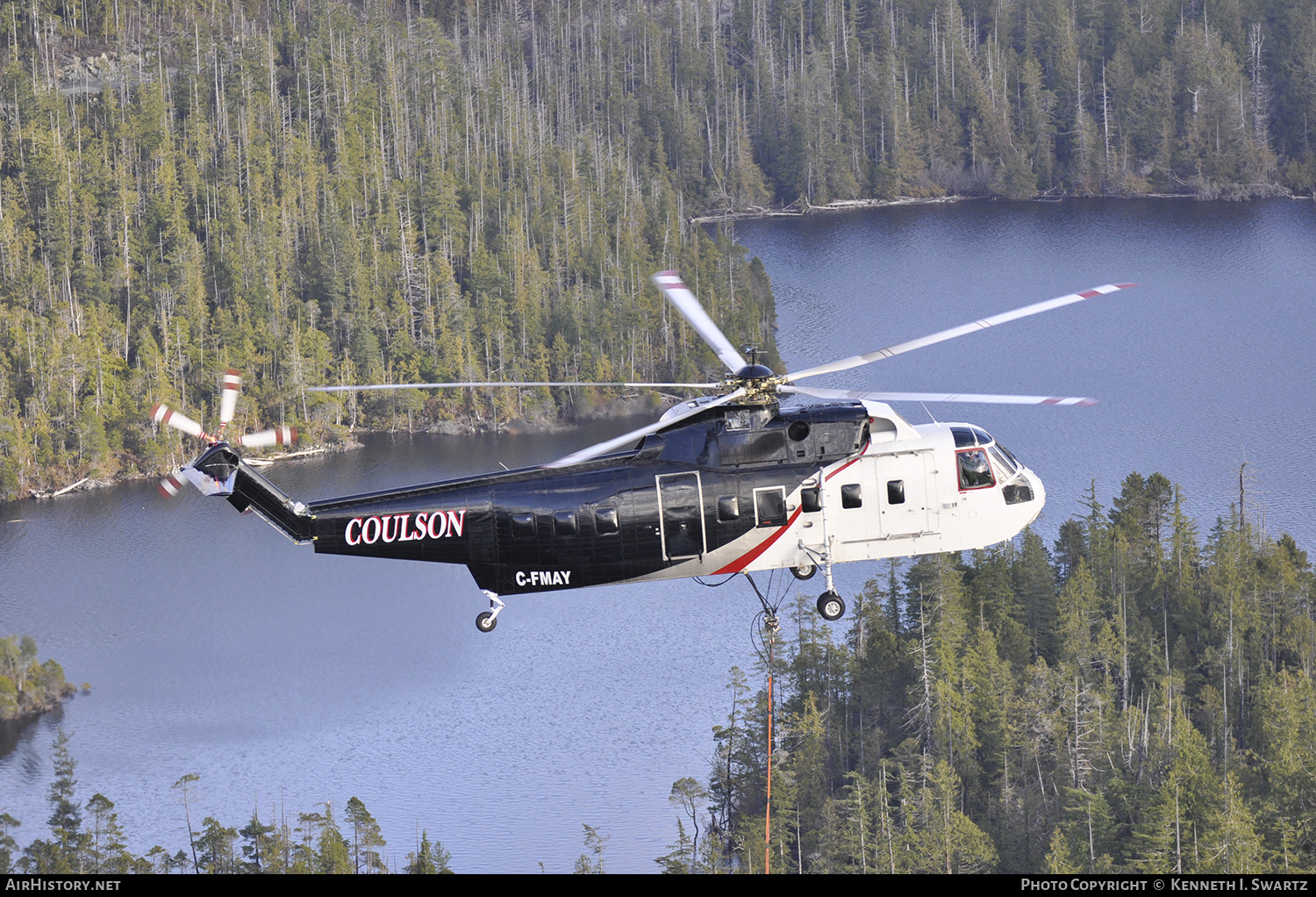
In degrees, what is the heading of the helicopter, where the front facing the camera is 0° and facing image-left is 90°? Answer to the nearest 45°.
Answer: approximately 270°
